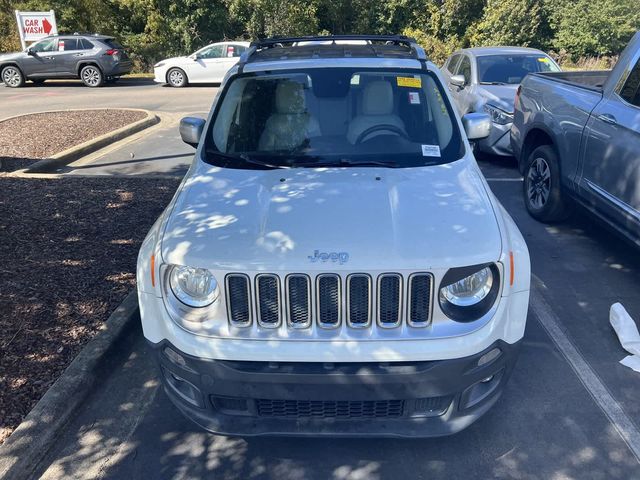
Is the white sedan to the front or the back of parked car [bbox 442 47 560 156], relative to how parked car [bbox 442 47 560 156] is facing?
to the back

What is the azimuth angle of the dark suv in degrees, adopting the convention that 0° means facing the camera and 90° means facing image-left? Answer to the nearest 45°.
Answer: approximately 90°

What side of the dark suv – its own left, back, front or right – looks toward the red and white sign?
right

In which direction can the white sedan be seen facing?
to the viewer's left

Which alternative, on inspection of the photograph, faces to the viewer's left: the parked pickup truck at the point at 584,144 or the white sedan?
the white sedan

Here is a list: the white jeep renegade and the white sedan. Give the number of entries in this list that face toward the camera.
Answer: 1

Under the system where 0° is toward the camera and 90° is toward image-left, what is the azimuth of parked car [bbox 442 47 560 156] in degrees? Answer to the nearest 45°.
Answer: approximately 315°

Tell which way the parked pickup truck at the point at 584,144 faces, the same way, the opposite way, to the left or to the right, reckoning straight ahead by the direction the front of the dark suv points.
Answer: to the left
